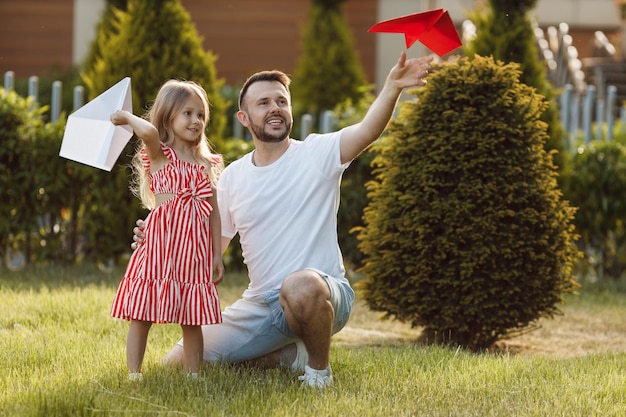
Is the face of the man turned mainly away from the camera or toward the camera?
toward the camera

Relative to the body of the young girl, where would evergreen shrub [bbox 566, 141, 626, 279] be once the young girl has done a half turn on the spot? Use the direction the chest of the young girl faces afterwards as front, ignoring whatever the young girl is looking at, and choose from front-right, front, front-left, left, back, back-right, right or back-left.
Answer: right

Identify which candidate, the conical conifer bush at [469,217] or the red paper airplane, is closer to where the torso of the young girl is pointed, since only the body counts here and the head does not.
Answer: the red paper airplane

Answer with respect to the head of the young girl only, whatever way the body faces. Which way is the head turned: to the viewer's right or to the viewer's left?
to the viewer's right

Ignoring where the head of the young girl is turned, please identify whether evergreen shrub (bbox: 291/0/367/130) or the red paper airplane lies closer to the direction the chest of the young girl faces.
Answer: the red paper airplane

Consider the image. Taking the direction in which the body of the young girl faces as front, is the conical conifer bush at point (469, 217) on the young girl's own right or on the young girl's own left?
on the young girl's own left

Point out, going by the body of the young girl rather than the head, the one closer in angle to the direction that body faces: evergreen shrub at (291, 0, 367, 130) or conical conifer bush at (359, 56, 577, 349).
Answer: the conical conifer bush

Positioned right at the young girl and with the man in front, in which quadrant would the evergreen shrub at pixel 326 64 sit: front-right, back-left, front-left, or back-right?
front-left

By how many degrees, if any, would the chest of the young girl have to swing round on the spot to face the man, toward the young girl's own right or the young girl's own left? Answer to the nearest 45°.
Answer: approximately 45° to the young girl's own left

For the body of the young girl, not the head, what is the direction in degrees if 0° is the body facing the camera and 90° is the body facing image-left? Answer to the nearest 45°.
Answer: approximately 315°

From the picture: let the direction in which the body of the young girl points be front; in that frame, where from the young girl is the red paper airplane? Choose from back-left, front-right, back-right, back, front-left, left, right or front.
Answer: front-left

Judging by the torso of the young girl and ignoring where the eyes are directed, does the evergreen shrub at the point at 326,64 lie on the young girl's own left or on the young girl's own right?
on the young girl's own left
